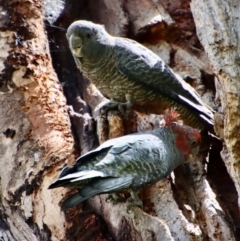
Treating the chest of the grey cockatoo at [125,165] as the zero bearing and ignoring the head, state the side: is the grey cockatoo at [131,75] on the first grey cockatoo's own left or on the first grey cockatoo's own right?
on the first grey cockatoo's own left

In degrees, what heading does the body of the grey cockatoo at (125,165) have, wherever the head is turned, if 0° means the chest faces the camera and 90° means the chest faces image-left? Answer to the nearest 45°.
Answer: approximately 270°
